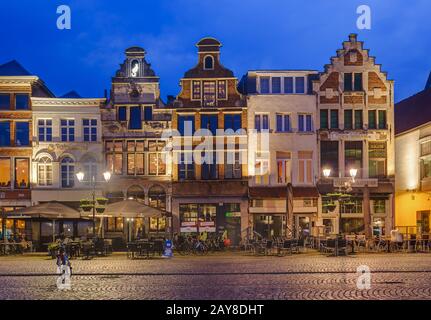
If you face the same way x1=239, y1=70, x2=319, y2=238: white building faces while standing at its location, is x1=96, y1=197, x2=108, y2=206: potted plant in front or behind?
in front

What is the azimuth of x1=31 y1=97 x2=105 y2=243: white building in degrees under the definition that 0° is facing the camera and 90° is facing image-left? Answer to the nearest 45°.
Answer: approximately 0°

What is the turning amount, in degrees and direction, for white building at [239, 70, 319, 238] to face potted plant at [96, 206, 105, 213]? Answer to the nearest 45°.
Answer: approximately 45° to its right

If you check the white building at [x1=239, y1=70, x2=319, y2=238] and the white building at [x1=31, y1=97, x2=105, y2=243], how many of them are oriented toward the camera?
2

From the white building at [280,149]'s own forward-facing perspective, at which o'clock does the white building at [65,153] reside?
the white building at [65,153] is roughly at 3 o'clock from the white building at [280,149].

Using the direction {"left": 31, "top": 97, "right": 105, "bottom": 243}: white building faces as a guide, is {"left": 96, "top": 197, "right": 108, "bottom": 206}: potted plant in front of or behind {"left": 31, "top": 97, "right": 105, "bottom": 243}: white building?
in front

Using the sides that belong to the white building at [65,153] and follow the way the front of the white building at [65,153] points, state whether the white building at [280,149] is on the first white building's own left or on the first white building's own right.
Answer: on the first white building's own left

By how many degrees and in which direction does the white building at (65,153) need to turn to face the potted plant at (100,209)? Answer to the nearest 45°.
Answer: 0° — it already faces it

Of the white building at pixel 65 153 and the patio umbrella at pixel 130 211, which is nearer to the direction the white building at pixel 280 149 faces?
the patio umbrella

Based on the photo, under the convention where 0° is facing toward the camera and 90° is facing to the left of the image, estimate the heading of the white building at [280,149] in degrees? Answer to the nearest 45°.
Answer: approximately 0°
